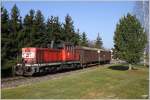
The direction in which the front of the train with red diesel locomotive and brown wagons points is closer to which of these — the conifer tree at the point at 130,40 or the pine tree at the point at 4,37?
the pine tree

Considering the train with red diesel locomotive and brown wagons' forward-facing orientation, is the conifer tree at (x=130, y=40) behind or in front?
behind

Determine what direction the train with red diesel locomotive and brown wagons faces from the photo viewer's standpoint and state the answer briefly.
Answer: facing the viewer and to the left of the viewer

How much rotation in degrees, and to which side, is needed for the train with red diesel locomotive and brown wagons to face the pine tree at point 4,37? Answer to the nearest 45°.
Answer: approximately 45° to its right
